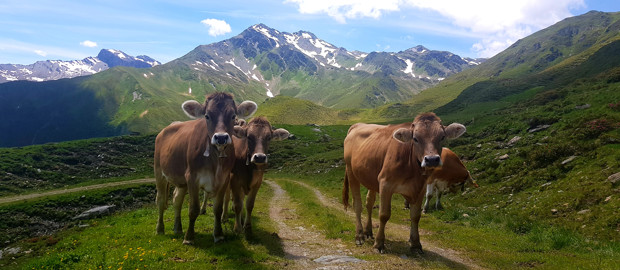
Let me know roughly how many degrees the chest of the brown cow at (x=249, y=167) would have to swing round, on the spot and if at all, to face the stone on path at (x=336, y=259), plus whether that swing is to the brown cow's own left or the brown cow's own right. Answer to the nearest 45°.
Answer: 0° — it already faces it

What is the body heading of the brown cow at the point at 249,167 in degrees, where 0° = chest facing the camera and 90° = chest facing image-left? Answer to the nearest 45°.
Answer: approximately 315°

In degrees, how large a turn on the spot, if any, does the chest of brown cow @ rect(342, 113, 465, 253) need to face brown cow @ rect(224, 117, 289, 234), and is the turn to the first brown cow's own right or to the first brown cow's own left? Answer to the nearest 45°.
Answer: approximately 135° to the first brown cow's own right

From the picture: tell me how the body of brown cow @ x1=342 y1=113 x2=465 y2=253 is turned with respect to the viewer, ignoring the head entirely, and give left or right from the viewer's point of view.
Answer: facing the viewer and to the right of the viewer

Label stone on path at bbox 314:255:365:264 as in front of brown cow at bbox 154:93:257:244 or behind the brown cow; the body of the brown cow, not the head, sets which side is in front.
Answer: in front

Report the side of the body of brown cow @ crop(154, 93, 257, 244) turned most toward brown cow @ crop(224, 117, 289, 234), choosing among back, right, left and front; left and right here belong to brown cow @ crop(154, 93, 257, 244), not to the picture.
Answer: left

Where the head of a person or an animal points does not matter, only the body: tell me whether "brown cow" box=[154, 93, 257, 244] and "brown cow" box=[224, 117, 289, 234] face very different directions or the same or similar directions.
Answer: same or similar directions

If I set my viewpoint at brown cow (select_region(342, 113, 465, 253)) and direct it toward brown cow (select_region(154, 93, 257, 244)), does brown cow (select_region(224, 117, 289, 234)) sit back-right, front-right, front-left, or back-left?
front-right

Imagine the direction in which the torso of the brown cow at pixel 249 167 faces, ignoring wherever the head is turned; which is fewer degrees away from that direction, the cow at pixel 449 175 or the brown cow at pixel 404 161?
the brown cow

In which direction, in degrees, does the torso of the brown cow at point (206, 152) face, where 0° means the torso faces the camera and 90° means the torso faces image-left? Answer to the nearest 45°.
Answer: approximately 315°

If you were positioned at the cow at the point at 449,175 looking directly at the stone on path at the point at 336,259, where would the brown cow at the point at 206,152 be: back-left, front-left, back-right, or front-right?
front-right
